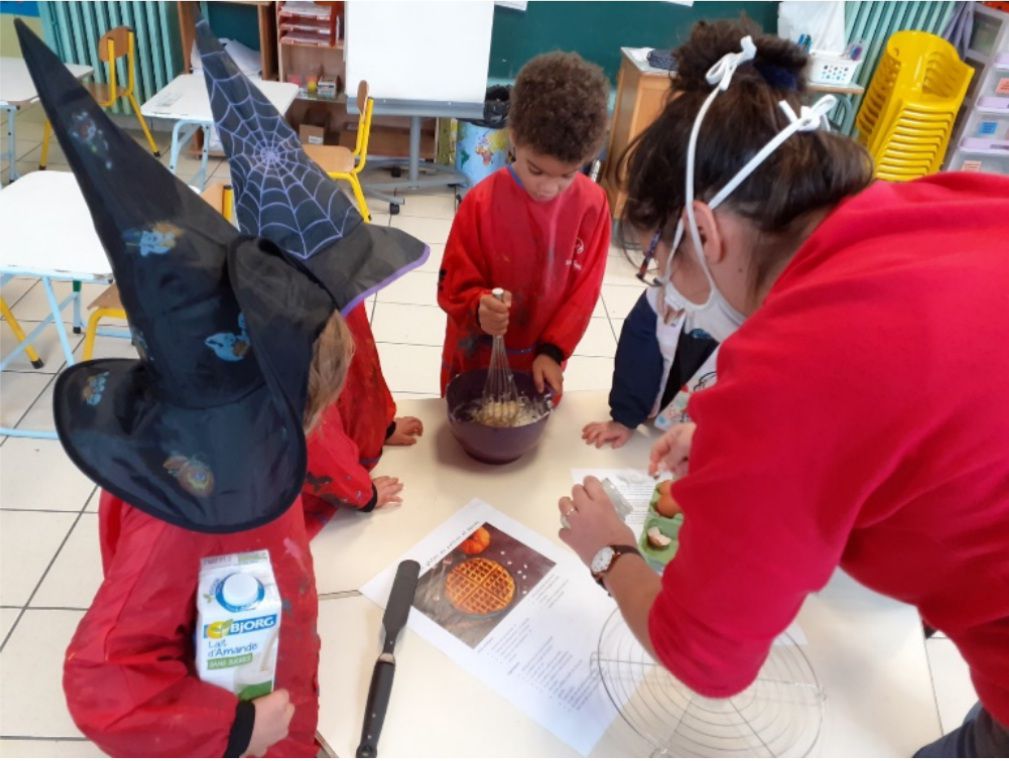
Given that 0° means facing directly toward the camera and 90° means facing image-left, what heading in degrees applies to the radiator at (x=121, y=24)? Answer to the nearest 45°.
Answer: approximately 0°

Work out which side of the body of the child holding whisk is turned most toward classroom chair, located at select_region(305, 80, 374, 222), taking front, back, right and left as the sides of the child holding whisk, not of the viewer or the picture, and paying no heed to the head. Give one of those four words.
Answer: back

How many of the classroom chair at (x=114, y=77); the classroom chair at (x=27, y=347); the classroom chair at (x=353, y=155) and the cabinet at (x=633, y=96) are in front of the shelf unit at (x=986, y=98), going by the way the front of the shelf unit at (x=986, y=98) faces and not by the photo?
4

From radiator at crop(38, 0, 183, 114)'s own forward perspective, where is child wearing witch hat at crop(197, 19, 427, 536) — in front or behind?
in front

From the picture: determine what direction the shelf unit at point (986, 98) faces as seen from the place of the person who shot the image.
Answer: facing the viewer and to the left of the viewer

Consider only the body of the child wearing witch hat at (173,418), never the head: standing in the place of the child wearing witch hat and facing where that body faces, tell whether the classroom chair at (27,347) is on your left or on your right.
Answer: on your left

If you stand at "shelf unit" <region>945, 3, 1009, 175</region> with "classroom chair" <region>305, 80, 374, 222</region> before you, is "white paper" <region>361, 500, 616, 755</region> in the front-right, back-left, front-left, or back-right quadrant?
front-left

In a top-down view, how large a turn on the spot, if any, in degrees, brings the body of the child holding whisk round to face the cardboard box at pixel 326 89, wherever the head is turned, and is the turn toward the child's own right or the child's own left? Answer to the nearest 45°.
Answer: approximately 135° to the child's own right

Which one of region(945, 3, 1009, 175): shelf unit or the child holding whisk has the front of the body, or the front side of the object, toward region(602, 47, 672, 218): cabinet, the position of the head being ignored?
the shelf unit

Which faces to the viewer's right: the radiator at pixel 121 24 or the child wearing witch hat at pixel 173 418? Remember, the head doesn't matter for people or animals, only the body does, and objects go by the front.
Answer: the child wearing witch hat

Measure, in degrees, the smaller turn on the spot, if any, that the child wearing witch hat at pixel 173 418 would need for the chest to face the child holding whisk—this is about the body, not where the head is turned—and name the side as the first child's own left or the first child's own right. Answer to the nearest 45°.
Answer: approximately 45° to the first child's own left

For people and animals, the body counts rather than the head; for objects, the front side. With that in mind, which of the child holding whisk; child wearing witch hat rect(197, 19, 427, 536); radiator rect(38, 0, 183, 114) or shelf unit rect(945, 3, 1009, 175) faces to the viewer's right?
the child wearing witch hat

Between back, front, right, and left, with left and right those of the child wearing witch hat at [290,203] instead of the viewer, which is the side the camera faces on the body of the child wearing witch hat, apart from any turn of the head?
right

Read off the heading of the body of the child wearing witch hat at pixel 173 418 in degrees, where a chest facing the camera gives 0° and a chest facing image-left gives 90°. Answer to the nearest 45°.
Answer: approximately 270°

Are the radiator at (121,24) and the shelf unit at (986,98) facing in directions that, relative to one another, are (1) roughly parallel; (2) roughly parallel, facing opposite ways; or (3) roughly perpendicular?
roughly perpendicular

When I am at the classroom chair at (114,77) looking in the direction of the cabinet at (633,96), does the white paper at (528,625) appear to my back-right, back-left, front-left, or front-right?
front-right

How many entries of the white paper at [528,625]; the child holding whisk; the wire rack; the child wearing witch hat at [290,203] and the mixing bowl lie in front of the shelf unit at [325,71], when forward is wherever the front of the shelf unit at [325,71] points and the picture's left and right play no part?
5

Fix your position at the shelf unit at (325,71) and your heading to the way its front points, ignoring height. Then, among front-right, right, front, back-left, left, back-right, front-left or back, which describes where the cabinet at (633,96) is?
front-left
